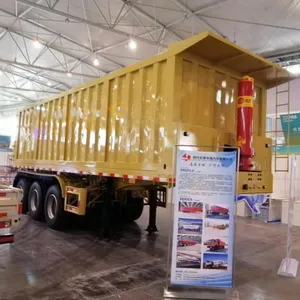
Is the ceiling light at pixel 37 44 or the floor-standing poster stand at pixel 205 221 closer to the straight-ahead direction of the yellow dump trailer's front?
the floor-standing poster stand

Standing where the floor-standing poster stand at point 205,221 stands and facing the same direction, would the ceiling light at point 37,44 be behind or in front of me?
behind

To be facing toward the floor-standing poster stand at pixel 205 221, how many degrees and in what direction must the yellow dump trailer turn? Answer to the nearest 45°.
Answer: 0° — it already faces it

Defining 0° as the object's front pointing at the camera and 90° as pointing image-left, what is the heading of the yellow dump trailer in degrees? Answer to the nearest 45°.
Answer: approximately 315°

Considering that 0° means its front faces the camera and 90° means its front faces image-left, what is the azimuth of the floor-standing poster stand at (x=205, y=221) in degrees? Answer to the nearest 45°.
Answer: approximately 0°

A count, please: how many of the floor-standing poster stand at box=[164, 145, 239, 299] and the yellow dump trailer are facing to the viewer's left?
0

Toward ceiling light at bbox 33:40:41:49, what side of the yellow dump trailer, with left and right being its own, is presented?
back
